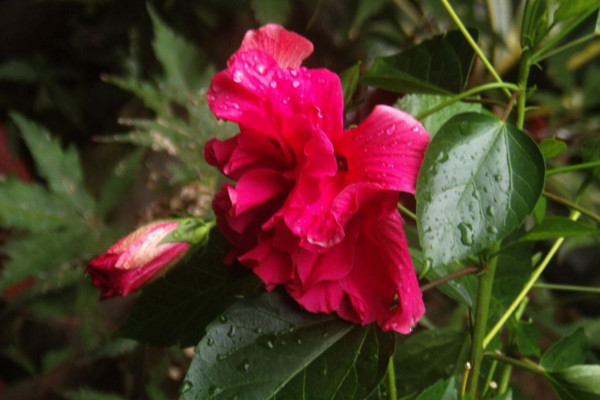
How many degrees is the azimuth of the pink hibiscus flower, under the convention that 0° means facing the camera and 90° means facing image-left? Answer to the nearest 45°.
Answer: approximately 45°
